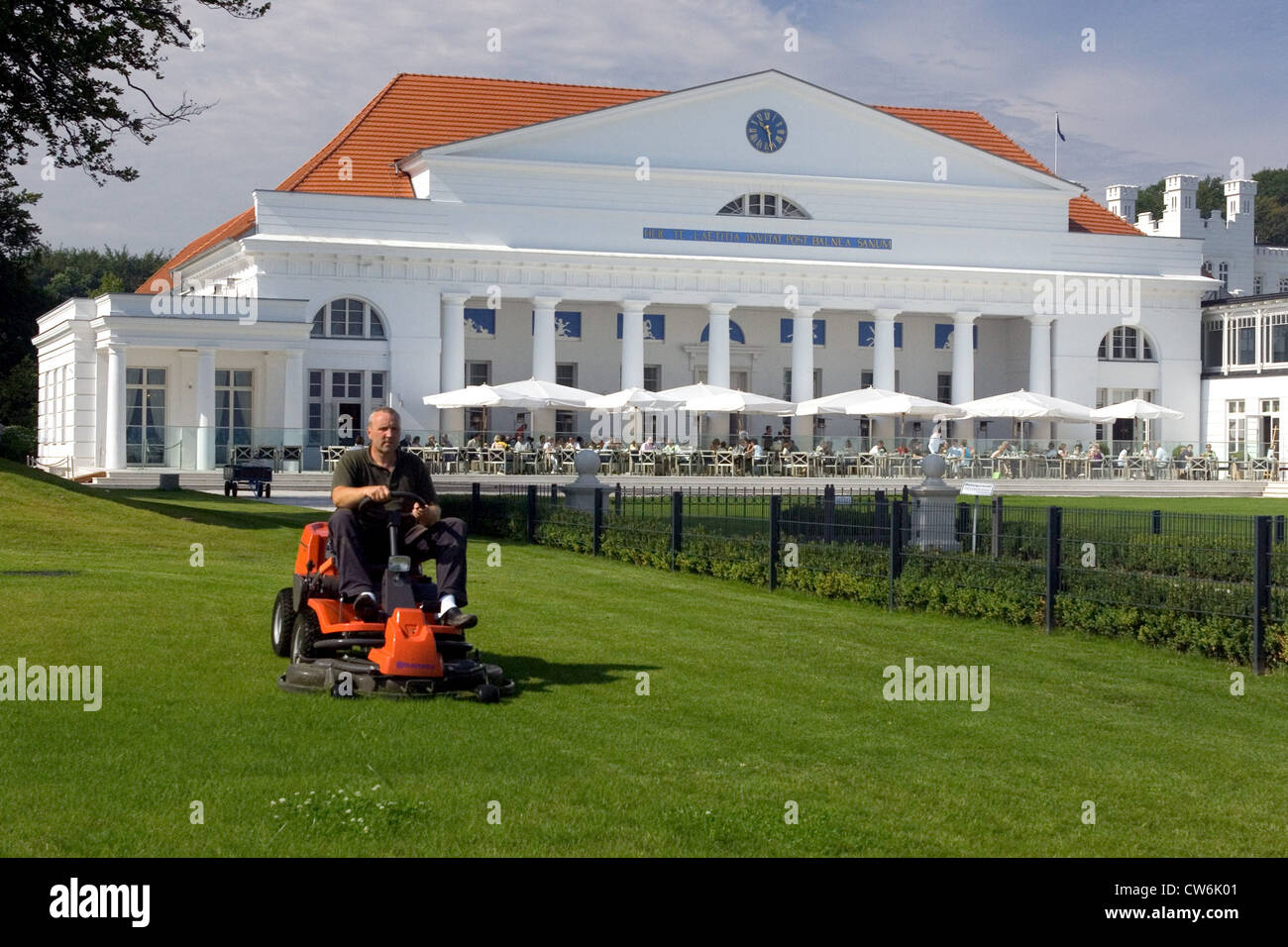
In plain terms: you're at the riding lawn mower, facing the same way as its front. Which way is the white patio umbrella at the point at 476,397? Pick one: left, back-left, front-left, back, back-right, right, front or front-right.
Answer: back-left

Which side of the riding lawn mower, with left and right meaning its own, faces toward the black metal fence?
left

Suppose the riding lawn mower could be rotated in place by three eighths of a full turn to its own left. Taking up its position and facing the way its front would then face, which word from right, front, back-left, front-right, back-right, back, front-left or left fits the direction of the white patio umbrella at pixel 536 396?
front

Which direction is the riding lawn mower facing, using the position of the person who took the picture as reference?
facing the viewer and to the right of the viewer
